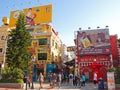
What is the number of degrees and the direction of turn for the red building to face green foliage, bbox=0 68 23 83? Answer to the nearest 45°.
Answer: approximately 45° to its right

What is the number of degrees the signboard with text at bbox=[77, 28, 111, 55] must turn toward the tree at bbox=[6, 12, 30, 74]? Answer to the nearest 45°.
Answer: approximately 45° to its right

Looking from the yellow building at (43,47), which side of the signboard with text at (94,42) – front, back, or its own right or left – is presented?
right

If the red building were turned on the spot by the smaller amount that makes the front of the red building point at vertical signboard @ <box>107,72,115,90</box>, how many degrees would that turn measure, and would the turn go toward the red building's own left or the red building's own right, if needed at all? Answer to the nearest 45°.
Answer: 0° — it already faces it

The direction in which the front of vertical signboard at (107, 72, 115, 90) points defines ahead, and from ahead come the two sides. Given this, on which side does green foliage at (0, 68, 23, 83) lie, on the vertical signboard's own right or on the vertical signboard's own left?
on the vertical signboard's own right

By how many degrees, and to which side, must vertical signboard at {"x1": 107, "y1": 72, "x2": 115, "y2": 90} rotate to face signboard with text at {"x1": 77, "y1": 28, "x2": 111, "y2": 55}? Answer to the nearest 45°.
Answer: approximately 180°

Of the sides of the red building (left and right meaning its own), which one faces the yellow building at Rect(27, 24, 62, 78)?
right

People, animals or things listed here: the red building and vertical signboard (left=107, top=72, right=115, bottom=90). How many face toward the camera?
2

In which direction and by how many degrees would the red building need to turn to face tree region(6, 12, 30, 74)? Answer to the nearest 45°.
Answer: approximately 45° to its right

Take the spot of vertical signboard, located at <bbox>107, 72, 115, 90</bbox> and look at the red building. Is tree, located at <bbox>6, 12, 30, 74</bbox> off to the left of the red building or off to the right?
left
